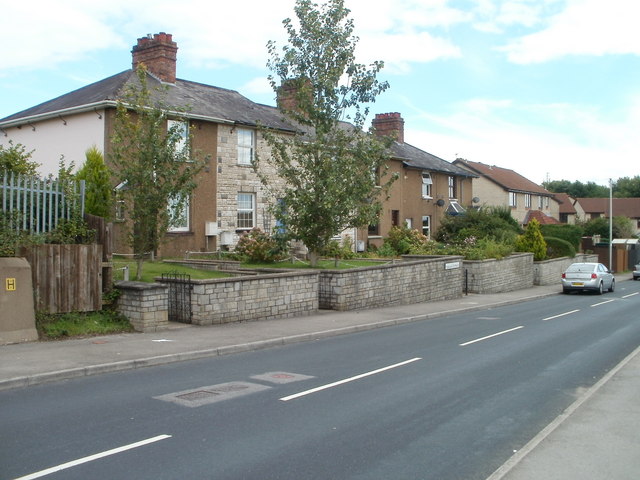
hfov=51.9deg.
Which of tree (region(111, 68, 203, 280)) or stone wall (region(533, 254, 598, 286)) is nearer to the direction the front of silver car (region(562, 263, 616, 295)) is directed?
the stone wall

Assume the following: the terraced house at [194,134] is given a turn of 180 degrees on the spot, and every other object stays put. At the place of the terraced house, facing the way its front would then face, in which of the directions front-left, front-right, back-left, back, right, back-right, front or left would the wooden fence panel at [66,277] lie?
back-left

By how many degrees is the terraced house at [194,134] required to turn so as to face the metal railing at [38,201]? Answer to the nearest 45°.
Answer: approximately 45° to its right

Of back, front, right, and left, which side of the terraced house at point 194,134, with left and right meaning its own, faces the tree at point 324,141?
front

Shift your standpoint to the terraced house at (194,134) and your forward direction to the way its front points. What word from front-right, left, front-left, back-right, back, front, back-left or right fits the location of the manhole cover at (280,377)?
front-right

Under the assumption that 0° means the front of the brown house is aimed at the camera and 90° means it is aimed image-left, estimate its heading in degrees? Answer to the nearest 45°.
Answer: approximately 315°

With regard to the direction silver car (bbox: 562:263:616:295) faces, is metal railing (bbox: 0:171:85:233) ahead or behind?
behind

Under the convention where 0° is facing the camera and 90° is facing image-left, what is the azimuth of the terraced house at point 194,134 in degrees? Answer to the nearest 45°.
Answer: approximately 315°

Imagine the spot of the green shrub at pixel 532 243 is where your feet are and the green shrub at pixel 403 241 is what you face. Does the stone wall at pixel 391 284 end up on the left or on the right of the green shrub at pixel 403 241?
left

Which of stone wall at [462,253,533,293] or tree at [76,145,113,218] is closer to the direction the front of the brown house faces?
the stone wall

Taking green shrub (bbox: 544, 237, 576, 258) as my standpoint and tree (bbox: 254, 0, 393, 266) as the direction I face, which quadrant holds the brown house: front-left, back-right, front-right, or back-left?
front-right
